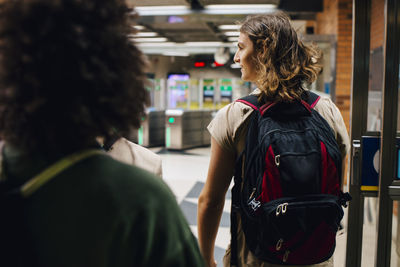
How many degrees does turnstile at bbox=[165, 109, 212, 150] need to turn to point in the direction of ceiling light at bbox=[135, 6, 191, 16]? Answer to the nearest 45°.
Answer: approximately 45° to its left

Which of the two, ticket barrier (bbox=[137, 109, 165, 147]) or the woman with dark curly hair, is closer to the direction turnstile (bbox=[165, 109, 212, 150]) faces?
the woman with dark curly hair

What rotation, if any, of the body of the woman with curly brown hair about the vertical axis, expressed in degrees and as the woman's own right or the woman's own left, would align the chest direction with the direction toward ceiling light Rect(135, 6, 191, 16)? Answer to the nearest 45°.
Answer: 0° — they already face it

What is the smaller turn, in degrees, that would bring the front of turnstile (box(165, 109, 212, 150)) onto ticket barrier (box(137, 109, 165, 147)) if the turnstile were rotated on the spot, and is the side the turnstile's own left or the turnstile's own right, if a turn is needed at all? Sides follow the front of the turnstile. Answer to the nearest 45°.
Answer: approximately 90° to the turnstile's own right

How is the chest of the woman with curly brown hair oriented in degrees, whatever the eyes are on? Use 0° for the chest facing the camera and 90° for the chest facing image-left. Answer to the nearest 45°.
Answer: approximately 180°

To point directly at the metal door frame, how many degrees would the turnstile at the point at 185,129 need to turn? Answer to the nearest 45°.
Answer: approximately 45° to its left

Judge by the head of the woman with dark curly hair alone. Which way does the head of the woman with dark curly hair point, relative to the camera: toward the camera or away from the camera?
away from the camera
